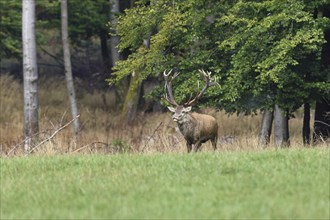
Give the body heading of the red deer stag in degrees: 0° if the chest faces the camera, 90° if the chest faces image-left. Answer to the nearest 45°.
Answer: approximately 45°

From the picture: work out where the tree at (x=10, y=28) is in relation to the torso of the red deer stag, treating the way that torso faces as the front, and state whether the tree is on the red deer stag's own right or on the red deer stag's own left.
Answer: on the red deer stag's own right
